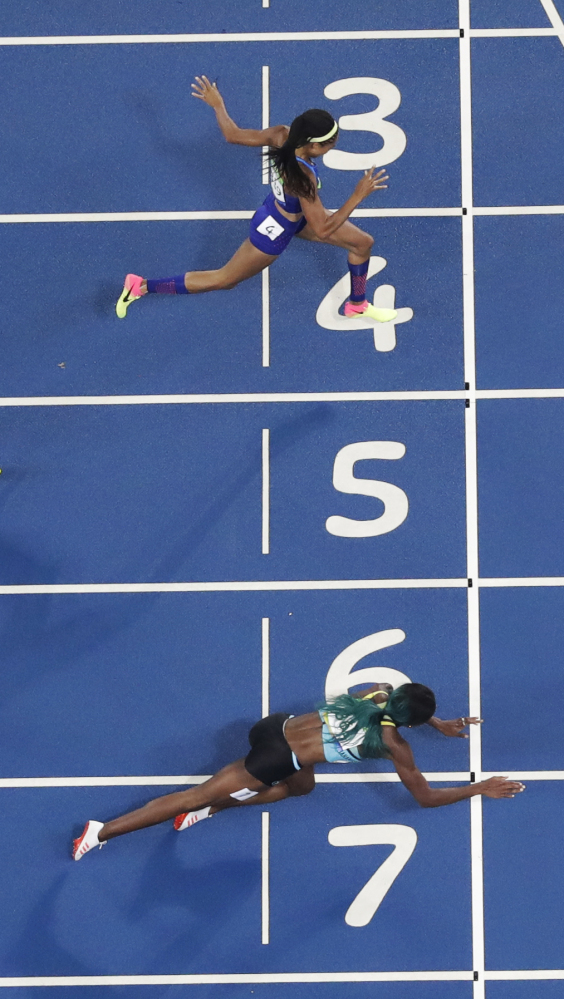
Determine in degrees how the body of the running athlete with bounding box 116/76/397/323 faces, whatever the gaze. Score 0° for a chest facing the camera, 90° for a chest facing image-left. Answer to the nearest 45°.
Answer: approximately 270°

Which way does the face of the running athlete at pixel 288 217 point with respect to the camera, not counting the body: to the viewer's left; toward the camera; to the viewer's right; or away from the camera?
to the viewer's right
